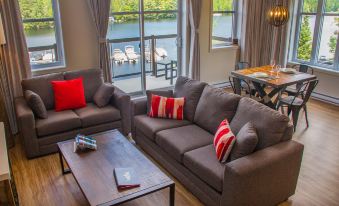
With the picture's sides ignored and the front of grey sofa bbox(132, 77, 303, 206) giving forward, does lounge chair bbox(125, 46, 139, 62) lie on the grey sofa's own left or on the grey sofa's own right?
on the grey sofa's own right

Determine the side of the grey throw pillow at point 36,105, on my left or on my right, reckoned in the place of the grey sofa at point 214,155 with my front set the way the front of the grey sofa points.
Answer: on my right

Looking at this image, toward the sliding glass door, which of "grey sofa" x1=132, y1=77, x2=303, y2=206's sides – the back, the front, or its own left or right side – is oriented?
right

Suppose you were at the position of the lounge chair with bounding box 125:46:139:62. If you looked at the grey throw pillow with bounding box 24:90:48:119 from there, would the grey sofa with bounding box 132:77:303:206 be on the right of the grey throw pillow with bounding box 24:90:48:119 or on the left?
left

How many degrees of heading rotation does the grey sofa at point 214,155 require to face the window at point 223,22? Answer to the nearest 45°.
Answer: approximately 135° to its right

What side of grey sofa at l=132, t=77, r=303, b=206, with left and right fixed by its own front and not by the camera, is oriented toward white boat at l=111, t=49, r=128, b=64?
right

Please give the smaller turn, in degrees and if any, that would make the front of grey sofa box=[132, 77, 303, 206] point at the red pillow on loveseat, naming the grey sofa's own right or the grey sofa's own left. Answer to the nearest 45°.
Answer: approximately 90° to the grey sofa's own right

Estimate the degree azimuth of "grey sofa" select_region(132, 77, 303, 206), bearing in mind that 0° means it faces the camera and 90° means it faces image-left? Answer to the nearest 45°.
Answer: approximately 45°

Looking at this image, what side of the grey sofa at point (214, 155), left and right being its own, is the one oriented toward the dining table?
back

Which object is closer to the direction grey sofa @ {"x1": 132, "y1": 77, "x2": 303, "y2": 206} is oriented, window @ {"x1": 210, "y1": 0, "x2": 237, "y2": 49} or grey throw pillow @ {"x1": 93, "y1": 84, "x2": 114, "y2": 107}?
the grey throw pillow

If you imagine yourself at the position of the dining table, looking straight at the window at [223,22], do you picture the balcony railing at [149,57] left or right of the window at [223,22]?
left

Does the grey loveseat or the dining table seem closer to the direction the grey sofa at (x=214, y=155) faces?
the grey loveseat

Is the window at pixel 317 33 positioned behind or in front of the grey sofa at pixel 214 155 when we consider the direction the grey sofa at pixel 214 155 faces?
behind
